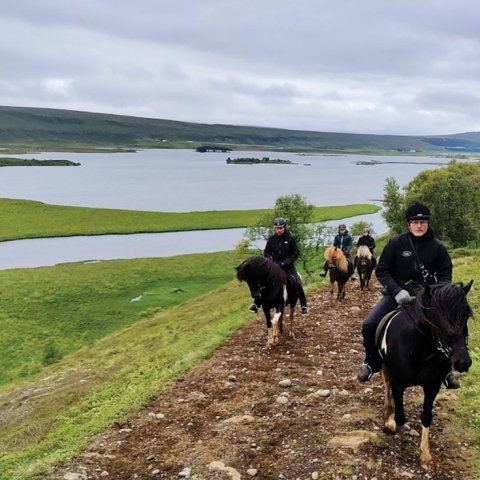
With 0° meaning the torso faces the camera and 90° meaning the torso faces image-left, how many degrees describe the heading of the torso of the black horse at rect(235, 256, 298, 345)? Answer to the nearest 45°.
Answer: approximately 45°

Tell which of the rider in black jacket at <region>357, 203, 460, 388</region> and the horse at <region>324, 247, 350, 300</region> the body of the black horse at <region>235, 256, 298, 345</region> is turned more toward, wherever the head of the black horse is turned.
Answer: the rider in black jacket

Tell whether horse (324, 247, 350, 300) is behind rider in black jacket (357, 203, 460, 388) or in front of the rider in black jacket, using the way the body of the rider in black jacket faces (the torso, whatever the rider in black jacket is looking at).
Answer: behind

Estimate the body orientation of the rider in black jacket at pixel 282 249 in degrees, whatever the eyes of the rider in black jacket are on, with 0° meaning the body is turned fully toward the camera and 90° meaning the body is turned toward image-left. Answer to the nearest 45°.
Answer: approximately 0°

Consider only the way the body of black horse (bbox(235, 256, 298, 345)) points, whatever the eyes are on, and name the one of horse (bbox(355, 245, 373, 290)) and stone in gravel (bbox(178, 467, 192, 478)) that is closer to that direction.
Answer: the stone in gravel

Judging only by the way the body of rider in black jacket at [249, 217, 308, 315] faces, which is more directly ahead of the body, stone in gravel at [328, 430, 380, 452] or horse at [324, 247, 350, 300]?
the stone in gravel

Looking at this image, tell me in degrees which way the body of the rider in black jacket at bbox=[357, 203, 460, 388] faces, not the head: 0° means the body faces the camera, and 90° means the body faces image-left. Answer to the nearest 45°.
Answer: approximately 0°

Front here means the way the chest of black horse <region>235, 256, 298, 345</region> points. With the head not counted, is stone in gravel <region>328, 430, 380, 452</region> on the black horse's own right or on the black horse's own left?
on the black horse's own left
